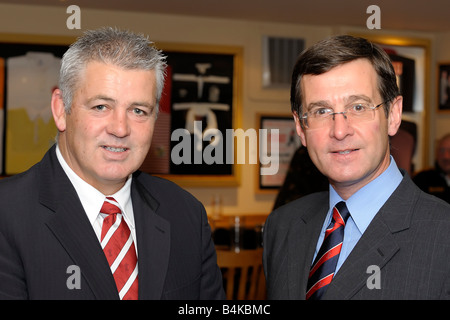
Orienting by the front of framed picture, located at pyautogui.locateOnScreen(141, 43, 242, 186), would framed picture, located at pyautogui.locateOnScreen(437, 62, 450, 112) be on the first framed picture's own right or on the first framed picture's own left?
on the first framed picture's own left

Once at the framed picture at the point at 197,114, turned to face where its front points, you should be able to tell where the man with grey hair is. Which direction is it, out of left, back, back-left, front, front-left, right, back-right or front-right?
front

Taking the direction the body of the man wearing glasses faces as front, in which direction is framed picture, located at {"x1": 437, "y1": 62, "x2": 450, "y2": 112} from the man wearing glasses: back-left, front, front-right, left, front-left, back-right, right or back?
back-right

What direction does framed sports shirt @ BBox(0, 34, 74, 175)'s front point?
toward the camera

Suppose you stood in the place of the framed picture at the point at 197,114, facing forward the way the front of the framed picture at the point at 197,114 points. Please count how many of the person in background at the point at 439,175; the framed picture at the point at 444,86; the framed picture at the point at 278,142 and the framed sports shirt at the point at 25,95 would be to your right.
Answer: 1

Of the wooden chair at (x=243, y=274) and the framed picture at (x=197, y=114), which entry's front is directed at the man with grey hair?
the framed picture

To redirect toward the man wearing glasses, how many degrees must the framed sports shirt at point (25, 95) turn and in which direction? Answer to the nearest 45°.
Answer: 0° — it already faces them

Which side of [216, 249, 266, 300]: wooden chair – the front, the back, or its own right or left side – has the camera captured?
back

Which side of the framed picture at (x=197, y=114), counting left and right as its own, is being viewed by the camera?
front

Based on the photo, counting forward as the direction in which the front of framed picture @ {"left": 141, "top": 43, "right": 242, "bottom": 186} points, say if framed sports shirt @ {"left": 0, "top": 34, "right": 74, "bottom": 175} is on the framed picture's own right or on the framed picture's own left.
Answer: on the framed picture's own right

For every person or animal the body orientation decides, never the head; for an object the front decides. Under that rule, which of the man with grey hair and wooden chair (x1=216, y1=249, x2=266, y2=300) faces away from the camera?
the wooden chair

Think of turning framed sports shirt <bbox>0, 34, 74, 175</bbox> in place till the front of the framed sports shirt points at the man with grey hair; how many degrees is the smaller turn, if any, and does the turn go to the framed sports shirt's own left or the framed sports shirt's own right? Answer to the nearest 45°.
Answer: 0° — it already faces them

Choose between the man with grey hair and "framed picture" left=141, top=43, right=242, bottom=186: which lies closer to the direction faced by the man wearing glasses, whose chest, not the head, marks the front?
the man with grey hair
